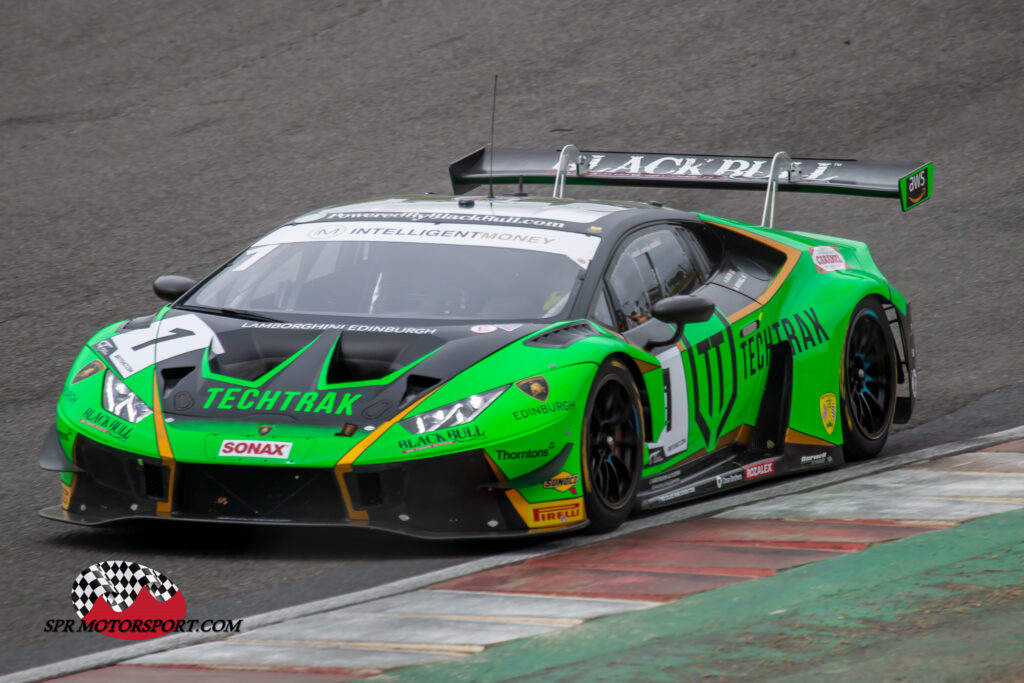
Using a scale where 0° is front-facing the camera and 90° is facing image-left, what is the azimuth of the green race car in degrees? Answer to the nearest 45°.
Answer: approximately 45°
